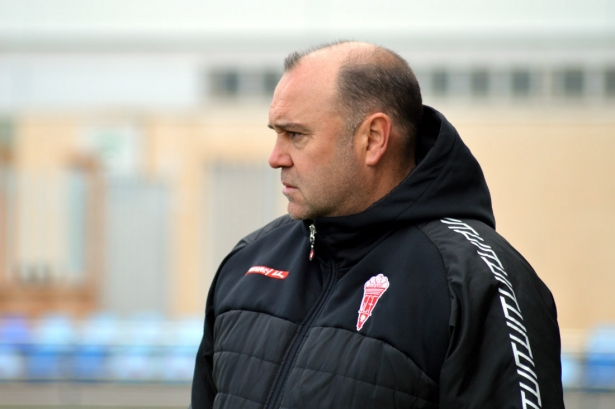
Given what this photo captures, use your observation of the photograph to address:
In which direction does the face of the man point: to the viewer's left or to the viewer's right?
to the viewer's left

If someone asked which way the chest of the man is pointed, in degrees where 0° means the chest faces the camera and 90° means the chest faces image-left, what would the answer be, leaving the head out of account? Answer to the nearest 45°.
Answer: approximately 45°

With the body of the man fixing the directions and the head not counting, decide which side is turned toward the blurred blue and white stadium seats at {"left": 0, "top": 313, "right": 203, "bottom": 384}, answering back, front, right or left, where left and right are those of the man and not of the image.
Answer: right
